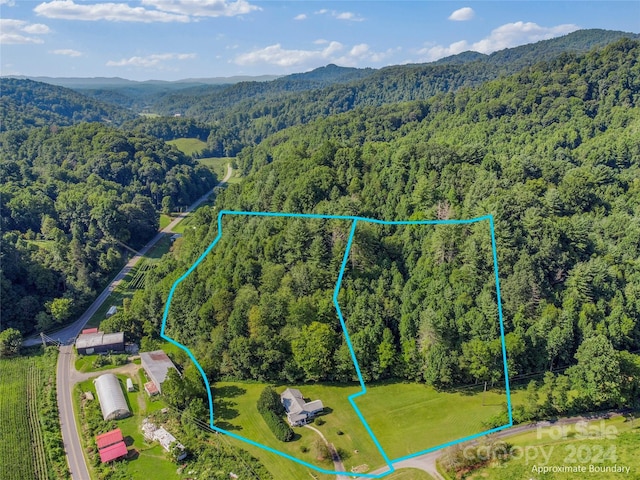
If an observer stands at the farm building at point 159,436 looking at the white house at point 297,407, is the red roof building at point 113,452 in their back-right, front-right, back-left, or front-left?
back-right

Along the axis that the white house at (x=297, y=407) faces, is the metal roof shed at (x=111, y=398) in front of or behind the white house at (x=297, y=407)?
behind

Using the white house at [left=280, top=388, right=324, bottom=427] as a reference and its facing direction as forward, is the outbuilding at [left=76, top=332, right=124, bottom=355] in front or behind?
behind

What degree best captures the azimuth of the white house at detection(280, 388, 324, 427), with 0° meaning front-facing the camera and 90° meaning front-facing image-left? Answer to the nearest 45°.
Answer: approximately 315°

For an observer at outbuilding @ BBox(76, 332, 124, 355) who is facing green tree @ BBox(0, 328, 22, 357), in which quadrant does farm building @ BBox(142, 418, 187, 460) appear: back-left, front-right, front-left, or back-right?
back-left

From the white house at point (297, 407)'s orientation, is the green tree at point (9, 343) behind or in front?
behind
